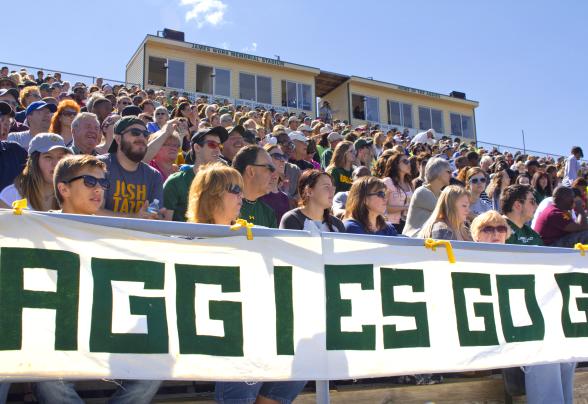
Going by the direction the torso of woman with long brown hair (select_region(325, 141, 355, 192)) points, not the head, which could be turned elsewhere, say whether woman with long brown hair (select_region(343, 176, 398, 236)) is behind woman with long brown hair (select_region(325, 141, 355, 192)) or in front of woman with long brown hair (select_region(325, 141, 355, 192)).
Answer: in front

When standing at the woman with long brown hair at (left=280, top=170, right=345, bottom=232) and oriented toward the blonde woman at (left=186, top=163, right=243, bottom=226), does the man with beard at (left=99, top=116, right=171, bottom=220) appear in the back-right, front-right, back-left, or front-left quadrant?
front-right

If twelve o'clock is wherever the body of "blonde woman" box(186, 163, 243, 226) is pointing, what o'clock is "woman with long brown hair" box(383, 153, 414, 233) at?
The woman with long brown hair is roughly at 10 o'clock from the blonde woman.

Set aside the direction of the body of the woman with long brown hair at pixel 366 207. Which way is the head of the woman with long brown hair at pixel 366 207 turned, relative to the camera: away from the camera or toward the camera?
toward the camera

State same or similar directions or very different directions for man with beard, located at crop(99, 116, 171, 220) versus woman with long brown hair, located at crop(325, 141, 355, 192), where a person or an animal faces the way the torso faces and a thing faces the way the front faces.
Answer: same or similar directions

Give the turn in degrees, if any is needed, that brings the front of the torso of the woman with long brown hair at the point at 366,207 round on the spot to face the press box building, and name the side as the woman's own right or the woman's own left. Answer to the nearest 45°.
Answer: approximately 135° to the woman's own left

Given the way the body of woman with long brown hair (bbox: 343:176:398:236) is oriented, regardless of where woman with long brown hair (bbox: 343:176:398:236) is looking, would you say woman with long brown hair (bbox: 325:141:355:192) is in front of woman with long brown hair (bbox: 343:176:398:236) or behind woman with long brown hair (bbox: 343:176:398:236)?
behind

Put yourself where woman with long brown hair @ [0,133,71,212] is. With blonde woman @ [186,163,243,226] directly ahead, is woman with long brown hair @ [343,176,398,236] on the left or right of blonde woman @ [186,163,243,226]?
left

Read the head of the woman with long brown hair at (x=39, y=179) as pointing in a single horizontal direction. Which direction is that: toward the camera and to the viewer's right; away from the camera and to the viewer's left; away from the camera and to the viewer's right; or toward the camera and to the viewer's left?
toward the camera and to the viewer's right

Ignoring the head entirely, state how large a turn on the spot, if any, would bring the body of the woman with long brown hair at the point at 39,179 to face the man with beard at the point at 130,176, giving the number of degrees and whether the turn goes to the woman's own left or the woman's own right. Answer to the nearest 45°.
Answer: approximately 90° to the woman's own left

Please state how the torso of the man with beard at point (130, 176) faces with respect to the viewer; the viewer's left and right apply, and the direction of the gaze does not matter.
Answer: facing the viewer and to the right of the viewer

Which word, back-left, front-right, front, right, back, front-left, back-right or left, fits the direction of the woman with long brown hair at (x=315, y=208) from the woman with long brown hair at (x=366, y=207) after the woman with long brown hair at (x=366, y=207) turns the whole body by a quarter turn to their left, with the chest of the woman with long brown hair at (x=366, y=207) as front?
back

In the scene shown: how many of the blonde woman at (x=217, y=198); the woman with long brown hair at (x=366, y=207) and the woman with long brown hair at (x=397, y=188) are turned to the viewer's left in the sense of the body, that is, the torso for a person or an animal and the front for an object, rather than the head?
0

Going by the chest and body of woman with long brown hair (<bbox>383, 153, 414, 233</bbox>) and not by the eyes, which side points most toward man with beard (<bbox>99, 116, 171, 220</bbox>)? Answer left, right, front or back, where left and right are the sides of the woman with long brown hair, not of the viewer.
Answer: right

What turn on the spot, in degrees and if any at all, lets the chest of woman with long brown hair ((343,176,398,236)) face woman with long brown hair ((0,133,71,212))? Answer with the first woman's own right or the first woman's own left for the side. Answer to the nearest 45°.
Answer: approximately 90° to the first woman's own right
